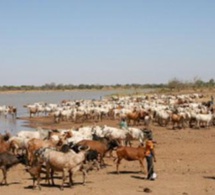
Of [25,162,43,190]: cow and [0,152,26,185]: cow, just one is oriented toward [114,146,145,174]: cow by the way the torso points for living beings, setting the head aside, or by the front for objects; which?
[0,152,26,185]: cow

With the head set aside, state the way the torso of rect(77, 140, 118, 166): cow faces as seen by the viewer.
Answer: to the viewer's right

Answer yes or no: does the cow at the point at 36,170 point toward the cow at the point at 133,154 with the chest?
no

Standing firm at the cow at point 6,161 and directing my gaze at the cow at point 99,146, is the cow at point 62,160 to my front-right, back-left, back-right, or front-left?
front-right

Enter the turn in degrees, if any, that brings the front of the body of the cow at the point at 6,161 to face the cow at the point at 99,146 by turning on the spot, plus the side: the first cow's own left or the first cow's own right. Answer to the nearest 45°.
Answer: approximately 45° to the first cow's own left

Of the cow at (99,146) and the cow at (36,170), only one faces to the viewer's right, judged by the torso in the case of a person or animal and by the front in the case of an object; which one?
the cow at (99,146)

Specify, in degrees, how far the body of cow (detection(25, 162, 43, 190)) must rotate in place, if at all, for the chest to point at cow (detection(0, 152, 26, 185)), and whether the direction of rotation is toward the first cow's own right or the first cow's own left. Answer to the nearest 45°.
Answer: approximately 90° to the first cow's own right

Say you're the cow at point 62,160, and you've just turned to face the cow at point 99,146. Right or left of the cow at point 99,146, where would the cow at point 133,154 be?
right

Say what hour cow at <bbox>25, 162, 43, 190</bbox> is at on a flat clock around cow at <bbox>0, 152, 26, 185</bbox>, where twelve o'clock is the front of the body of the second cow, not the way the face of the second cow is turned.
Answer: The cow at <bbox>25, 162, 43, 190</bbox> is roughly at 1 o'clock from the cow at <bbox>0, 152, 26, 185</bbox>.

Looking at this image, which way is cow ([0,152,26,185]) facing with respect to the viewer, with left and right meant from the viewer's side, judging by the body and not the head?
facing to the right of the viewer

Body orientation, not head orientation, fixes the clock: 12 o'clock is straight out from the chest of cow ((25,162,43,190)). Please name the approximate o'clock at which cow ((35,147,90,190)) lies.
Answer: cow ((35,147,90,190)) is roughly at 8 o'clock from cow ((25,162,43,190)).

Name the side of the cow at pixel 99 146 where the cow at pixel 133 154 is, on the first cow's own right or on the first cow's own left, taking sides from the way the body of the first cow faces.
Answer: on the first cow's own right
